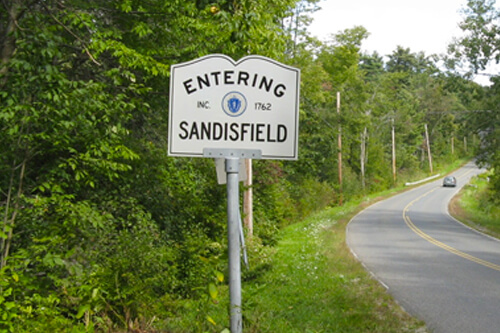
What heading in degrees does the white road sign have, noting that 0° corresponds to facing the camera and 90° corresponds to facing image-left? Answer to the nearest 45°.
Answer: approximately 0°

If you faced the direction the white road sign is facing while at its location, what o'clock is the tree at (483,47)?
The tree is roughly at 7 o'clock from the white road sign.
